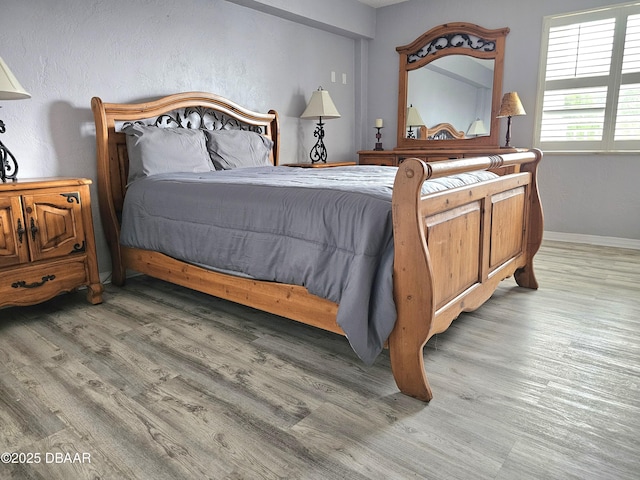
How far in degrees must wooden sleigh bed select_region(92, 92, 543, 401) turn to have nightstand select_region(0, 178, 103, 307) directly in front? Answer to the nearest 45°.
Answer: approximately 135° to its right

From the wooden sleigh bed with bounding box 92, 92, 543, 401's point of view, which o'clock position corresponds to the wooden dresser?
The wooden dresser is roughly at 8 o'clock from the wooden sleigh bed.

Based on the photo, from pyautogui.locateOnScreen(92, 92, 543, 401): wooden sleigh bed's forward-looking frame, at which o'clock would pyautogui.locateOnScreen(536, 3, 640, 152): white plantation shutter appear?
The white plantation shutter is roughly at 9 o'clock from the wooden sleigh bed.

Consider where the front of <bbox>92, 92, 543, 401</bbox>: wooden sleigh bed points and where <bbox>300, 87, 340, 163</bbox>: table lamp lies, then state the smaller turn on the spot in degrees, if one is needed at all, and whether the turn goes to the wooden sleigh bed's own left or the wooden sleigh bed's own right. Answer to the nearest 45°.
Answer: approximately 135° to the wooden sleigh bed's own left

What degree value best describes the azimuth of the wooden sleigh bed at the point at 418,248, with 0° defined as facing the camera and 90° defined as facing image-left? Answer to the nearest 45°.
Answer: approximately 315°

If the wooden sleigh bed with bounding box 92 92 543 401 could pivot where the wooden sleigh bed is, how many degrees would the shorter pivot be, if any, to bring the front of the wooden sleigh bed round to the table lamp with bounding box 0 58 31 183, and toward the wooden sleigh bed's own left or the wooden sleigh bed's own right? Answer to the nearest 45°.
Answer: approximately 135° to the wooden sleigh bed's own right
